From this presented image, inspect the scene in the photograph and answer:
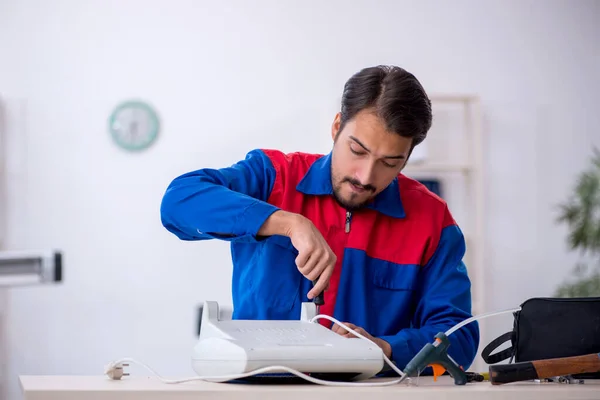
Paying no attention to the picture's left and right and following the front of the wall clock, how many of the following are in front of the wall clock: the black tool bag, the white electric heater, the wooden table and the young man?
4

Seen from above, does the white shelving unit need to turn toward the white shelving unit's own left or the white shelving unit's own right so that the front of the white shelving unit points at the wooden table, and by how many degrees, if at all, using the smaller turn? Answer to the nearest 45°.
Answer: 0° — it already faces it

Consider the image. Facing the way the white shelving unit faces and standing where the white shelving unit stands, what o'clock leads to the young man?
The young man is roughly at 12 o'clock from the white shelving unit.

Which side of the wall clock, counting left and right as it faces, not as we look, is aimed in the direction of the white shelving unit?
left

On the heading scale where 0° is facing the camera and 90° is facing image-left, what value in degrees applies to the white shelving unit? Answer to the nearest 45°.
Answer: approximately 0°

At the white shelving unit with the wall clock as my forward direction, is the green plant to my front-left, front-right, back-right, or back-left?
back-left
